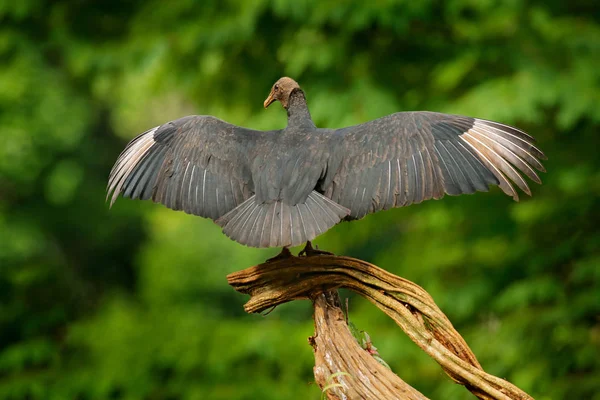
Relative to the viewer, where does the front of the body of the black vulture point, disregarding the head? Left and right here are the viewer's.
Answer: facing away from the viewer
